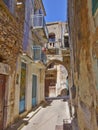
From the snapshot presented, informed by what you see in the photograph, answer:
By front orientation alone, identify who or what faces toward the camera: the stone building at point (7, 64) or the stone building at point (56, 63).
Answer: the stone building at point (56, 63)

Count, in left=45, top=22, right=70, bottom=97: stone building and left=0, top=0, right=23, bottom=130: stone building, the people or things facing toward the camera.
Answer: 1

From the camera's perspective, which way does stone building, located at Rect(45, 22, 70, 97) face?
toward the camera

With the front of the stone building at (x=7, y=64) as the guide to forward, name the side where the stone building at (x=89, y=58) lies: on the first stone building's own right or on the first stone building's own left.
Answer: on the first stone building's own right

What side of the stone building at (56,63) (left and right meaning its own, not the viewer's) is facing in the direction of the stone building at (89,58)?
front

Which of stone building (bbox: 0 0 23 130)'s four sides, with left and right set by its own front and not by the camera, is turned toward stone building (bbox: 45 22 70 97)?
left

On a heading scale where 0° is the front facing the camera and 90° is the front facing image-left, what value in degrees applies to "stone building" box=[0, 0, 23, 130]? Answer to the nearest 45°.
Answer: approximately 270°

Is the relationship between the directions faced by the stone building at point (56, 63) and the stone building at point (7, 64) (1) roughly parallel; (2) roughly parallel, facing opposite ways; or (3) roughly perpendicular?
roughly perpendicular

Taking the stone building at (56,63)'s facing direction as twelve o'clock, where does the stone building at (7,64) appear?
the stone building at (7,64) is roughly at 12 o'clock from the stone building at (56,63).
